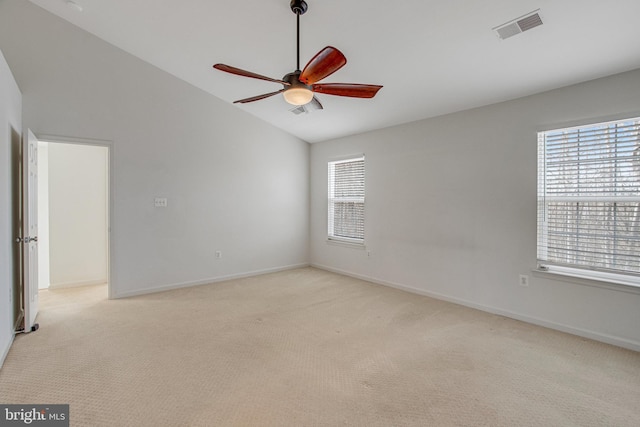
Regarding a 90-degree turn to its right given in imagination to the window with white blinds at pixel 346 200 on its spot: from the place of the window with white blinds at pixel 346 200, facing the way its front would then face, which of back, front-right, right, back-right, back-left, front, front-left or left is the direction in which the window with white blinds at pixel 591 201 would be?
back

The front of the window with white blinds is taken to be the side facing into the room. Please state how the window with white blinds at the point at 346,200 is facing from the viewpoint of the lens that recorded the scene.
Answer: facing the viewer and to the left of the viewer

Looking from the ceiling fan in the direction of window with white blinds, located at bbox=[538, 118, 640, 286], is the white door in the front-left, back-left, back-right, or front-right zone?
back-left

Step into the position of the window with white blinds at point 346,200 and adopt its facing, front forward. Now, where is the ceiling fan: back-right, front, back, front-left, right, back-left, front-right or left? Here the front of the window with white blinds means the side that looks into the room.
front-left

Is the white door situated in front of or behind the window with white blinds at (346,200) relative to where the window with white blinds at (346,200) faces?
in front

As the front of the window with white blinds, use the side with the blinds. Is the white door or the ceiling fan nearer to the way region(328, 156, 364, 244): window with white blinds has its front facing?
the white door
